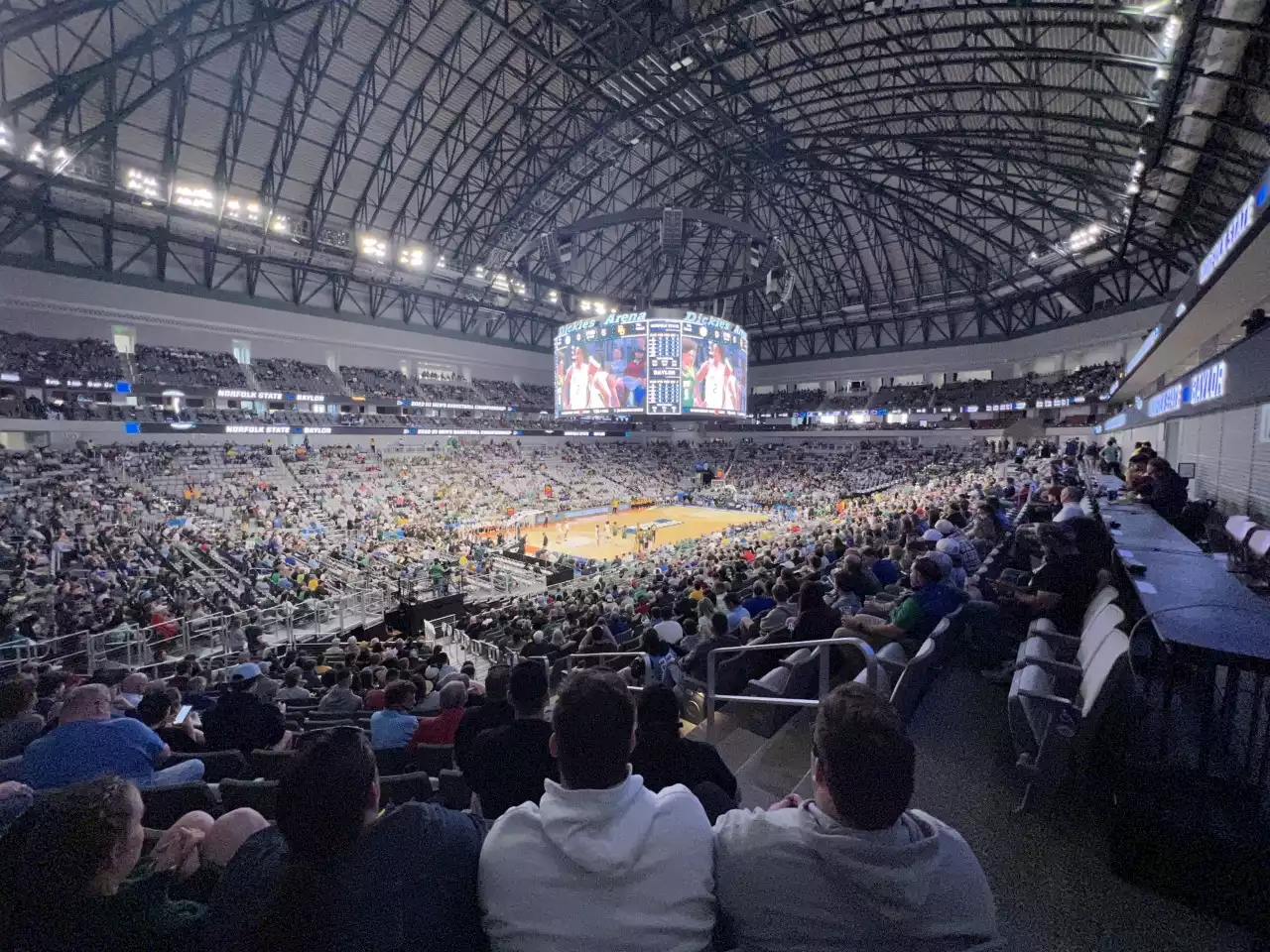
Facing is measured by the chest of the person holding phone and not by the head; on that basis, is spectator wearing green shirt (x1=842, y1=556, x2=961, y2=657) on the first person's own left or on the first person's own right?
on the first person's own right

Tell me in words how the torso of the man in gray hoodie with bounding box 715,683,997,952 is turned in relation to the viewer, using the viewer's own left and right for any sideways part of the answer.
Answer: facing away from the viewer

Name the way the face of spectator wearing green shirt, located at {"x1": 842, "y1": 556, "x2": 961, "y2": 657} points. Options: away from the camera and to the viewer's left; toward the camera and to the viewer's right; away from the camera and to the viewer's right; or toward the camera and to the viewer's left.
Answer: away from the camera and to the viewer's left

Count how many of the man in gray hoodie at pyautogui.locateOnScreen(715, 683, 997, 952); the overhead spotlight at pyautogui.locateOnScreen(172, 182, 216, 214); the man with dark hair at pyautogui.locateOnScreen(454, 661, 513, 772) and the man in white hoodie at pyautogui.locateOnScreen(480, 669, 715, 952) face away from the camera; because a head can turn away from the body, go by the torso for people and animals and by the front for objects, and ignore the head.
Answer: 3

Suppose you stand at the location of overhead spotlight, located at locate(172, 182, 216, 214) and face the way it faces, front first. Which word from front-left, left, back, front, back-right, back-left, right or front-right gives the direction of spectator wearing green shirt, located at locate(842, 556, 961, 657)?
front-right

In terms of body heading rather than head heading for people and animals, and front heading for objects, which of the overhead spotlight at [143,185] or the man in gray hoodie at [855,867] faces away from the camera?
the man in gray hoodie

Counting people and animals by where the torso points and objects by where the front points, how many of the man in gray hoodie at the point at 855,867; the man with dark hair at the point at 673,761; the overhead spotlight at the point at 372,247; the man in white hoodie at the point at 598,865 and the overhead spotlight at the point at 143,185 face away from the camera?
3

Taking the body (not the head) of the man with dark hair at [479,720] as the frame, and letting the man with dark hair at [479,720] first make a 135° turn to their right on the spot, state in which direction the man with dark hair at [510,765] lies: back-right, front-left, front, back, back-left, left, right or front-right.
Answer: front-right

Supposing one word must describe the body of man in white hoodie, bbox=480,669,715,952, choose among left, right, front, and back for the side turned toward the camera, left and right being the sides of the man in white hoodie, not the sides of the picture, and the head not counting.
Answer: back

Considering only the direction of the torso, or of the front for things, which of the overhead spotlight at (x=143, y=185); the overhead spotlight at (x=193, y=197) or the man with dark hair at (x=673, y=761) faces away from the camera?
the man with dark hair

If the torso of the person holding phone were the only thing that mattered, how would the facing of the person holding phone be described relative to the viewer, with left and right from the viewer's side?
facing away from the viewer and to the right of the viewer

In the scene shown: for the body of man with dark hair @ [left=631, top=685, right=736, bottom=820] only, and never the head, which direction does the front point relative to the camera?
away from the camera

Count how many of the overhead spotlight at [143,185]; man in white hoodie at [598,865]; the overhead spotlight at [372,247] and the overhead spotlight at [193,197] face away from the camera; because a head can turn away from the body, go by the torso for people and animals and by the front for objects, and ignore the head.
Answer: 1

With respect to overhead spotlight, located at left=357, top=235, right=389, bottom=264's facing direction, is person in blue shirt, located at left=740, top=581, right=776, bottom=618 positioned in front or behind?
in front

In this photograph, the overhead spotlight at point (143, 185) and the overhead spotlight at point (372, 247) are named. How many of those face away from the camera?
0

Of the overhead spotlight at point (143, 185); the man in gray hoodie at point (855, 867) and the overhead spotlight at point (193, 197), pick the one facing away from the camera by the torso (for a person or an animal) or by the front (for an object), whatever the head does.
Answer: the man in gray hoodie

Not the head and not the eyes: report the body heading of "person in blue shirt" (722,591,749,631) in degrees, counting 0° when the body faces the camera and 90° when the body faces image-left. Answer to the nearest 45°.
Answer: approximately 135°
